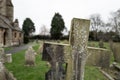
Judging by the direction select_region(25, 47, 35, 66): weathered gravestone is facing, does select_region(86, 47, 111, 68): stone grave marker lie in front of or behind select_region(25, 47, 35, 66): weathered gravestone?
in front

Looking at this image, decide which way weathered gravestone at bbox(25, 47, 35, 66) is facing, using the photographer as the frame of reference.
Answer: facing the viewer

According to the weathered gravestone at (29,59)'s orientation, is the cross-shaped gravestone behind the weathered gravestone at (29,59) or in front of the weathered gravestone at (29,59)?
in front
